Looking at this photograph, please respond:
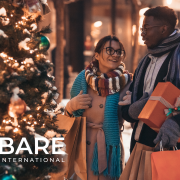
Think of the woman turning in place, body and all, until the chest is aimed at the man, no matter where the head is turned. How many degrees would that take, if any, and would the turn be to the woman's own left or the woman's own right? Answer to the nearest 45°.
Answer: approximately 45° to the woman's own left

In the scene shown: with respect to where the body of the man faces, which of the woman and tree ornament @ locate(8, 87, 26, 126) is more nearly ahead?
the tree ornament

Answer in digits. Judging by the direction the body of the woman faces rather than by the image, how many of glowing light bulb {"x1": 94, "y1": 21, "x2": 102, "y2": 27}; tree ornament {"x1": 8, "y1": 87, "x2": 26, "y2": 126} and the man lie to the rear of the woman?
1

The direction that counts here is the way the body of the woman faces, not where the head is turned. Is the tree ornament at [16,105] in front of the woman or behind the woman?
in front

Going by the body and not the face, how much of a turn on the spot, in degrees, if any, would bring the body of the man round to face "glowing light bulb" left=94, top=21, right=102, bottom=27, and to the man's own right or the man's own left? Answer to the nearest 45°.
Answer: approximately 135° to the man's own right

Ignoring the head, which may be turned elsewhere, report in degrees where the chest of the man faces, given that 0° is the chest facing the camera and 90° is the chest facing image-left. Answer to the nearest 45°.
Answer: approximately 45°

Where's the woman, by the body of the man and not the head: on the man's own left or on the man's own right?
on the man's own right

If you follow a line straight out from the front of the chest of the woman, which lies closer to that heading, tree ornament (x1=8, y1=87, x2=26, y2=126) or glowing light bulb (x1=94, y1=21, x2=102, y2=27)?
the tree ornament

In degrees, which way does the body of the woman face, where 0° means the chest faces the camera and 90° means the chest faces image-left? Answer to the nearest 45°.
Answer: approximately 0°

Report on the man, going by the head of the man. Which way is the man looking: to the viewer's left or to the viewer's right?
to the viewer's left

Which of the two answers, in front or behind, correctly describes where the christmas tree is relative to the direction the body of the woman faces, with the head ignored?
in front

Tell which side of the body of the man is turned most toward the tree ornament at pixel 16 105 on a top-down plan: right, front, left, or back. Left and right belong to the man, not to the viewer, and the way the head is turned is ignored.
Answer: front

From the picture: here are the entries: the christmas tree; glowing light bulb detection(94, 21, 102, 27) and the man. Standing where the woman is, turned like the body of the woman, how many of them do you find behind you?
1

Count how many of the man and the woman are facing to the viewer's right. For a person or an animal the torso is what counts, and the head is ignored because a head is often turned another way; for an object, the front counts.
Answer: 0
